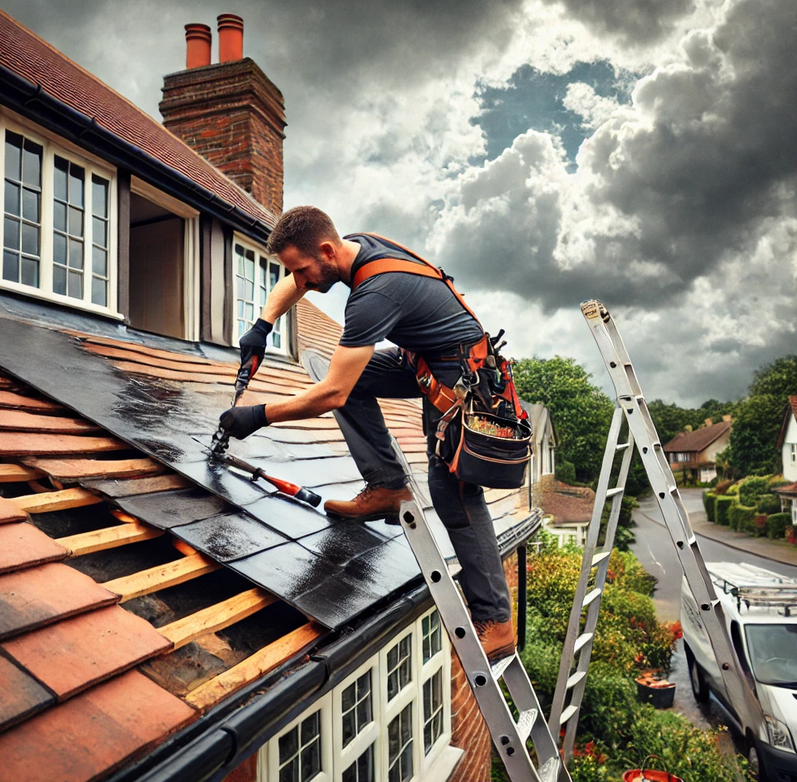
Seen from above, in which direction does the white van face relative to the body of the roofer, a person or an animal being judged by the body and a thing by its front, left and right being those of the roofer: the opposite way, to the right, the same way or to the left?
to the left

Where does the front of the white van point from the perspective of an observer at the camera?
facing the viewer and to the right of the viewer

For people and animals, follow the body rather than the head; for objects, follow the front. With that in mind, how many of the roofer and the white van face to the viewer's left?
1

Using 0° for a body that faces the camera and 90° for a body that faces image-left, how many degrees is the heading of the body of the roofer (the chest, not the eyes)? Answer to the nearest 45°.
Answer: approximately 90°

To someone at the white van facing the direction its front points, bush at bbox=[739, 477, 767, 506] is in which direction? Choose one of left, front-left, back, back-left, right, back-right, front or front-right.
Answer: back-left

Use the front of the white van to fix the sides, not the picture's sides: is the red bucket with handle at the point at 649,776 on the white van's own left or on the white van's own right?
on the white van's own right

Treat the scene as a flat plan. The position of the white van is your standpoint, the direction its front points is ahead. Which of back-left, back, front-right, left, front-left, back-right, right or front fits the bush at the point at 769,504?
back-left

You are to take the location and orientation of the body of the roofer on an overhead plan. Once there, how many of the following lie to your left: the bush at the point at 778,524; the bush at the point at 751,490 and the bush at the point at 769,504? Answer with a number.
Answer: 0

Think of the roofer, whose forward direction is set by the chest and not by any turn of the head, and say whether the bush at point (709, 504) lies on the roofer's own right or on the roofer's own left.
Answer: on the roofer's own right

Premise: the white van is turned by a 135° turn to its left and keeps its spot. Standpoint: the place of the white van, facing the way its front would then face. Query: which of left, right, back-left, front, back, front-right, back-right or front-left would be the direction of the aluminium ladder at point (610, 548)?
back

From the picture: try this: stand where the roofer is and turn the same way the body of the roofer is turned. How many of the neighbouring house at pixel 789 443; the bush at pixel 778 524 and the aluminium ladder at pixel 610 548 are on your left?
0

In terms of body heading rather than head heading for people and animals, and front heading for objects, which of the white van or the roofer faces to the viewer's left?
the roofer
